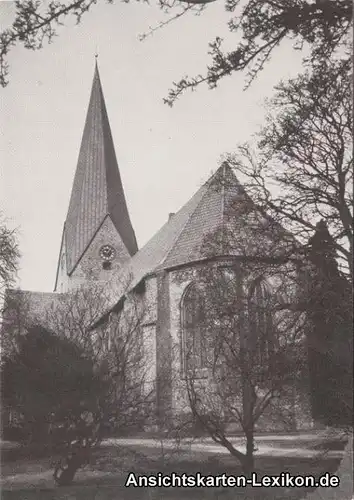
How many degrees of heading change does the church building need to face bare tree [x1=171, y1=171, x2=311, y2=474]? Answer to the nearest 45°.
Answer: approximately 135° to its left

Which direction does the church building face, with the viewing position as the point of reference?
facing away from the viewer and to the left of the viewer
